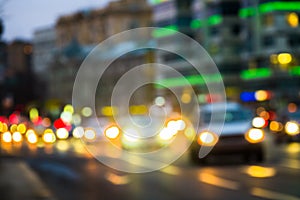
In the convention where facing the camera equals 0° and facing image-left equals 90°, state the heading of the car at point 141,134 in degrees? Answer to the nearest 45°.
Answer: approximately 0°

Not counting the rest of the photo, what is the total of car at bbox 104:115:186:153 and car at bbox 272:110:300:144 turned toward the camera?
2

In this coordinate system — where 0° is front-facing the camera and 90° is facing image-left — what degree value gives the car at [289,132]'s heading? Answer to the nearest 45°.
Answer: approximately 0°

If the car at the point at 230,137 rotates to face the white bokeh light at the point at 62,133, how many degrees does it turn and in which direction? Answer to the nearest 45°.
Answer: approximately 135° to its right

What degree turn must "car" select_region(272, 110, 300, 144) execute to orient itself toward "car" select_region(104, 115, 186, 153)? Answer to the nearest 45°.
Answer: approximately 45° to its right
